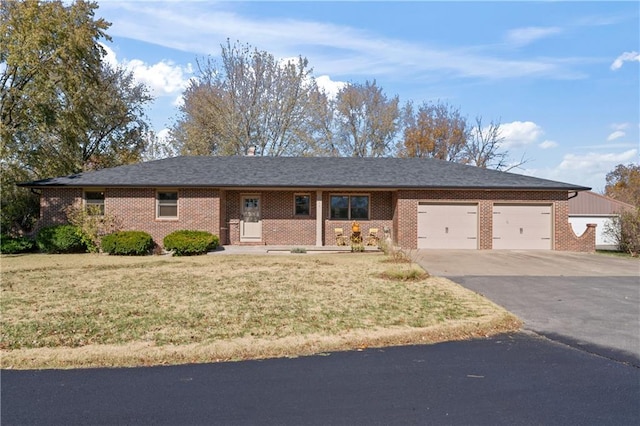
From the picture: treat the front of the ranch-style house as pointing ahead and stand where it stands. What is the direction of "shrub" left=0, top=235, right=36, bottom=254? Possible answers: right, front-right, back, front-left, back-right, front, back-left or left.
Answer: right

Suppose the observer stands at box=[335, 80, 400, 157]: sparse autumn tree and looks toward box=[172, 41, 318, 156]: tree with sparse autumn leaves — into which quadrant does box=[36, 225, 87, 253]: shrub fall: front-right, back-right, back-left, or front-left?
front-left

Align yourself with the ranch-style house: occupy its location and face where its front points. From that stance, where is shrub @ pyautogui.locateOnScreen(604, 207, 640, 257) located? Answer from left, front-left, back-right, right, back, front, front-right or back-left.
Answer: left

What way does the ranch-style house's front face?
toward the camera

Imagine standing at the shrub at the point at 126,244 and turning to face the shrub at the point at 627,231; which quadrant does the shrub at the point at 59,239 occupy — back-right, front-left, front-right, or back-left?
back-left

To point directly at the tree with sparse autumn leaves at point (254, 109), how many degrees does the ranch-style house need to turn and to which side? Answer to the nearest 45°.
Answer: approximately 180°

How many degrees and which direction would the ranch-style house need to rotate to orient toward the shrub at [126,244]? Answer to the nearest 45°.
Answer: approximately 90° to its right

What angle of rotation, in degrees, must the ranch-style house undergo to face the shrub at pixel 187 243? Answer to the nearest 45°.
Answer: approximately 90° to its right

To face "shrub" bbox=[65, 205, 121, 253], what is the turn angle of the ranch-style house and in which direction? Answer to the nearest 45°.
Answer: approximately 90° to its right

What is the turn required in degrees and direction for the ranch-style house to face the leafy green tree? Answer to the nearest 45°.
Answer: approximately 90° to its right

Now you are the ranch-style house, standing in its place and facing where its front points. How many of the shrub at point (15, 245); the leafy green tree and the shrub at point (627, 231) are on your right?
2

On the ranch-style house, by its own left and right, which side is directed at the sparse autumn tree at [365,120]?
back
